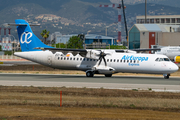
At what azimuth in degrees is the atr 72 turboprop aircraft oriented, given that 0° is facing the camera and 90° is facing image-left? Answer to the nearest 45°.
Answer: approximately 315°
